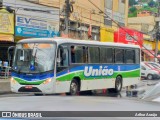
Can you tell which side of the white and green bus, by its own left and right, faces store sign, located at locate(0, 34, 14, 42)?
right

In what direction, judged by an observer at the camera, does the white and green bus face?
facing the viewer and to the left of the viewer

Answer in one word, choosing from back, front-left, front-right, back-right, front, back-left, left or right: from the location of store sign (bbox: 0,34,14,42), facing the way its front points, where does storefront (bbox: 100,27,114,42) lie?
back-left

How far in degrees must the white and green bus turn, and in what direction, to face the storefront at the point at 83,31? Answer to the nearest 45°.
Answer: approximately 135° to its right

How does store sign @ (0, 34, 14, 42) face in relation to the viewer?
toward the camera

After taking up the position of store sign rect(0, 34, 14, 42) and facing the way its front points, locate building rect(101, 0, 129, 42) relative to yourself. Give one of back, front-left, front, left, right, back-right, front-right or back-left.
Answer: back-left

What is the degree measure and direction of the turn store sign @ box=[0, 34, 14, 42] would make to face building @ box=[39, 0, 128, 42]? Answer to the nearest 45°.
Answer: approximately 135° to its left

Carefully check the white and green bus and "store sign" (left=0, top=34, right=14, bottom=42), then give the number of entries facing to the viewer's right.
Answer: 0

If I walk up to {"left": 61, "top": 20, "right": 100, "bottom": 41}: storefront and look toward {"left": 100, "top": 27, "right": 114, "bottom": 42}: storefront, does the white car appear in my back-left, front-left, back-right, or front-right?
front-right

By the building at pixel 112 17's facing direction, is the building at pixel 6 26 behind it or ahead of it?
ahead
